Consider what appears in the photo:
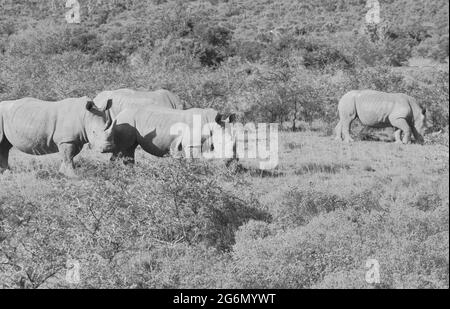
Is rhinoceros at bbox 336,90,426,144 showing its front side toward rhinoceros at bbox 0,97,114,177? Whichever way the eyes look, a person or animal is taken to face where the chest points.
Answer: no

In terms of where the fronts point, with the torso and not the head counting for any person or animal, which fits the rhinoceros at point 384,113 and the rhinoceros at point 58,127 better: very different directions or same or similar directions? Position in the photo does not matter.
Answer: same or similar directions

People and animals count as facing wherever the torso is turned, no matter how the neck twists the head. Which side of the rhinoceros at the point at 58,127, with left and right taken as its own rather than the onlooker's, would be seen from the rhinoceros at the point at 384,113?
front

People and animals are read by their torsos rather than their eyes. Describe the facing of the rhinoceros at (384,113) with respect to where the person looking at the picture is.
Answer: facing to the right of the viewer

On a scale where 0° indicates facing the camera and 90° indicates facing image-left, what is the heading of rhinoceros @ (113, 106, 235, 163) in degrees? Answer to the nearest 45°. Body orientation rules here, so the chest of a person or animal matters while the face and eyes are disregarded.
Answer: approximately 270°

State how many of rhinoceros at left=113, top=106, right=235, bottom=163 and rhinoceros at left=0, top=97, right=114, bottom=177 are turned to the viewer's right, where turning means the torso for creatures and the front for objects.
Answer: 2

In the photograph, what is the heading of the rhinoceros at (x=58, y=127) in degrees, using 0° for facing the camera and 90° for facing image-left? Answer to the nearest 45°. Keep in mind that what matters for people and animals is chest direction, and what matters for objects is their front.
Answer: approximately 270°

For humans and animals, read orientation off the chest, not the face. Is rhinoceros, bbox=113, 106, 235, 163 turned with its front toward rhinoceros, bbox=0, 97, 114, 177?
no

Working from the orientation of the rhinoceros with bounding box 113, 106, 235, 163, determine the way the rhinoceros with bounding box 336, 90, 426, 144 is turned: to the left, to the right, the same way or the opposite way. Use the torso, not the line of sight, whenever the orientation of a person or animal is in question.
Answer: the same way

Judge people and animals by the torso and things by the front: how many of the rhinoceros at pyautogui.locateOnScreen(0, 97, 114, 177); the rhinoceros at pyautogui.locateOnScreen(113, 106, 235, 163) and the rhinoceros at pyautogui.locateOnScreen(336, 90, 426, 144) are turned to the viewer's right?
3

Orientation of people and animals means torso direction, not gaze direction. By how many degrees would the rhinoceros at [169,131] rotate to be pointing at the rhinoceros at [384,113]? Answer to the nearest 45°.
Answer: approximately 45° to its left

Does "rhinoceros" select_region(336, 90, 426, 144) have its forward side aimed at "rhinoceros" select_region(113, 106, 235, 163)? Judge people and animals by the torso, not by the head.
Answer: no
